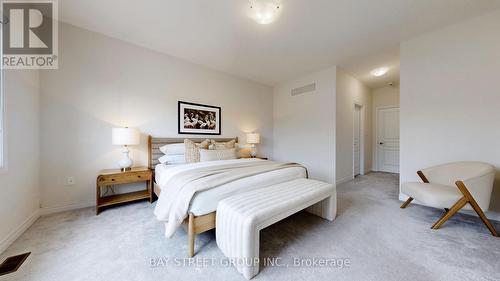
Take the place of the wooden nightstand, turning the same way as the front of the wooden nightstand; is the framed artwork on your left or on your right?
on your left

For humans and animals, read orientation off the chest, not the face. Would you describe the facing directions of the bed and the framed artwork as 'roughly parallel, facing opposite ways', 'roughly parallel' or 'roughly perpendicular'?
roughly parallel

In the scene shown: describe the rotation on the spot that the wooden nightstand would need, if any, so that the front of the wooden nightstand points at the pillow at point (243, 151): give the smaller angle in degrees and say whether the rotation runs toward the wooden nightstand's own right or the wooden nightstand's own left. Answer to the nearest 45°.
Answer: approximately 45° to the wooden nightstand's own left

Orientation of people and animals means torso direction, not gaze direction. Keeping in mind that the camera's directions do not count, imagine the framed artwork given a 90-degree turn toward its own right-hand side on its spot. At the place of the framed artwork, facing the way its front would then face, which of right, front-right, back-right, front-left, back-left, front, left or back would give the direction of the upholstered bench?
front-left

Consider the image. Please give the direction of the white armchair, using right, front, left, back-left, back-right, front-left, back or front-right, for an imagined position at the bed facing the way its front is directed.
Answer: front-left

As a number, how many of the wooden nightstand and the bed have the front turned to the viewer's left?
0

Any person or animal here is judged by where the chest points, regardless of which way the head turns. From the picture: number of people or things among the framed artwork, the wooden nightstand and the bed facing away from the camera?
0

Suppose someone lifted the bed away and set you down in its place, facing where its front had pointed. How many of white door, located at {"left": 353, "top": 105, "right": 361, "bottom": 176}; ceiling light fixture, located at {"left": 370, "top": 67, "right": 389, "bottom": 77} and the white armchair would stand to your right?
0

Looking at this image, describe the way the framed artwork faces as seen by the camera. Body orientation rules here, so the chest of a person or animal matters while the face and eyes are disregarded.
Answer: facing the viewer and to the right of the viewer

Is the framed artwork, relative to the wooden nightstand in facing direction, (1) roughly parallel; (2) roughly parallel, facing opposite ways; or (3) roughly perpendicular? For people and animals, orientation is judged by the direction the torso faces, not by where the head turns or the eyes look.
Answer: roughly parallel
